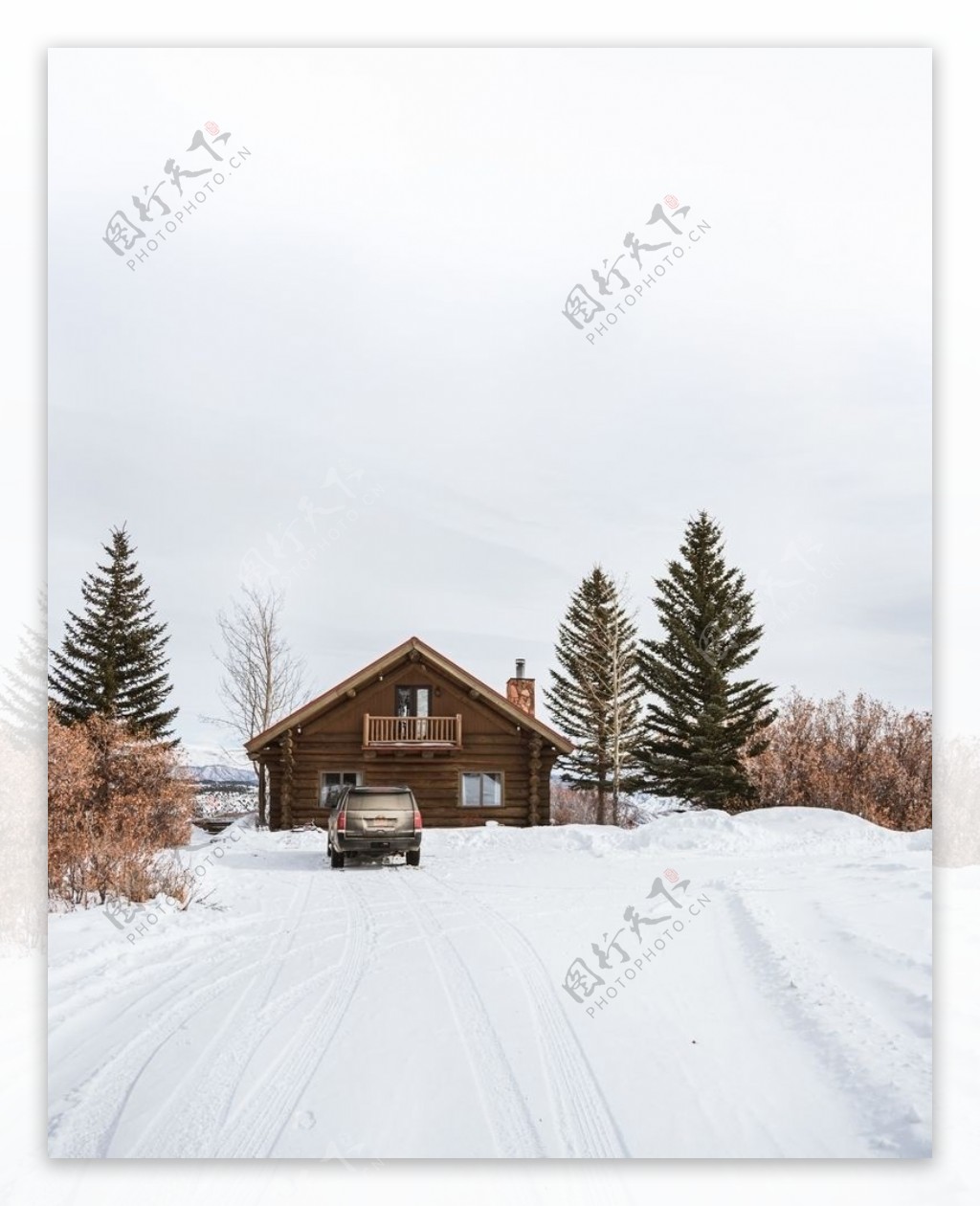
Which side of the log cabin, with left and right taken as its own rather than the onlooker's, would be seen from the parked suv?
front

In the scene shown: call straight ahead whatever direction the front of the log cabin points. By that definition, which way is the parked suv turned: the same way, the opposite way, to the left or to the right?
the opposite way

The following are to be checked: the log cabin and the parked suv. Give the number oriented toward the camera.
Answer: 1

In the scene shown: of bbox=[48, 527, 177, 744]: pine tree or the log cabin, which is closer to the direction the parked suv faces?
the log cabin

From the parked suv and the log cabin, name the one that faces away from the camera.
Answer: the parked suv

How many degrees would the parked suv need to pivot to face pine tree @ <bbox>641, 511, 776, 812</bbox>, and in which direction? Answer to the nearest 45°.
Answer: approximately 90° to its right

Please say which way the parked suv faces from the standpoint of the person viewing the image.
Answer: facing away from the viewer

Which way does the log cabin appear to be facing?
toward the camera

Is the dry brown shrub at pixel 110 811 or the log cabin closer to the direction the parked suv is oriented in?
the log cabin
